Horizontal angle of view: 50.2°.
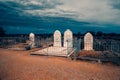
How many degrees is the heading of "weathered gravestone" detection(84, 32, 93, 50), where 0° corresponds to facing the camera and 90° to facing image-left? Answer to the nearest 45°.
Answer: approximately 0°

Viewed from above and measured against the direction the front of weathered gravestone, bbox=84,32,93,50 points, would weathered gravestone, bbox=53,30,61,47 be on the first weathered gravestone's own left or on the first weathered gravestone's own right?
on the first weathered gravestone's own right
